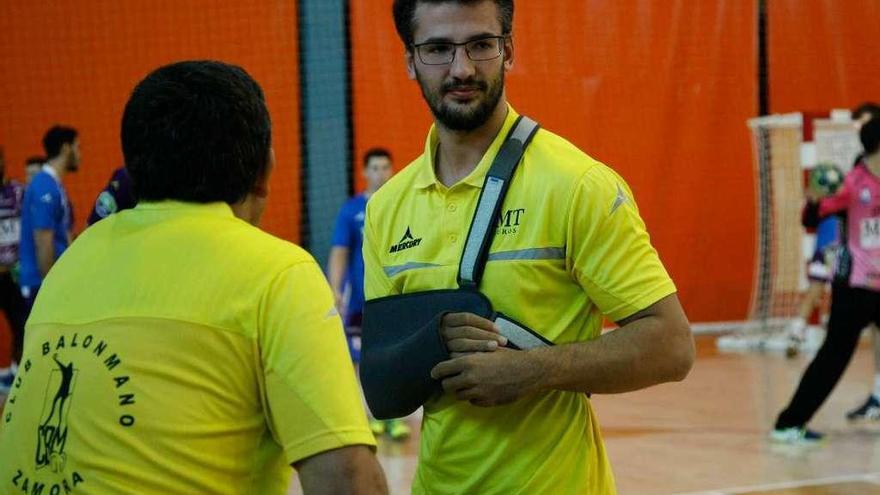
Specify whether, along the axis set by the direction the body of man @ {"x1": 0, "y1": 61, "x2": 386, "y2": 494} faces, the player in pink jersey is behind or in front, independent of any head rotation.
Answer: in front

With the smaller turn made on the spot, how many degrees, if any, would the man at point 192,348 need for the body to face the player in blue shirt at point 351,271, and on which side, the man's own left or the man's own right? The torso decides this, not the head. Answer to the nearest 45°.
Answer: approximately 45° to the man's own left

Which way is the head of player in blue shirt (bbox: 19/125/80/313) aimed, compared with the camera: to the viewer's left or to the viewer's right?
to the viewer's right

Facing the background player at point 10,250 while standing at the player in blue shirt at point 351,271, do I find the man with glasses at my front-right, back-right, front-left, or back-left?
back-left

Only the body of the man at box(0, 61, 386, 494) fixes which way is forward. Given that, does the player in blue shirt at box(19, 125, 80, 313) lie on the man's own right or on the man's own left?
on the man's own left

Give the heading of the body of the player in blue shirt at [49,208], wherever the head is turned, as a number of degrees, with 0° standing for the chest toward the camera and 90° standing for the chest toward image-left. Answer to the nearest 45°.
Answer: approximately 270°

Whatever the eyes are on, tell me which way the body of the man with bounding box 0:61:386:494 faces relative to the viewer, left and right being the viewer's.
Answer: facing away from the viewer and to the right of the viewer
